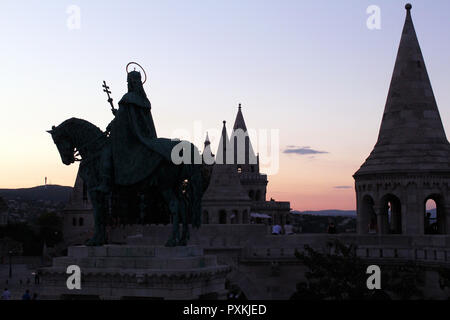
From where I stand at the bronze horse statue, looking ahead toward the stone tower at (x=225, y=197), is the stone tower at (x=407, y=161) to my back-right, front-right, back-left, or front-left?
front-right

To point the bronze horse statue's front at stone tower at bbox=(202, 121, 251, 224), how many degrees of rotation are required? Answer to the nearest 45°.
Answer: approximately 90° to its right

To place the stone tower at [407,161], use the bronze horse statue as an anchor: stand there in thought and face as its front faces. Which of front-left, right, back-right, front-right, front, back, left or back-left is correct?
back-right

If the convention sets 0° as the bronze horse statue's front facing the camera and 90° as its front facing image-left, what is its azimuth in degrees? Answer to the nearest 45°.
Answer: approximately 90°
